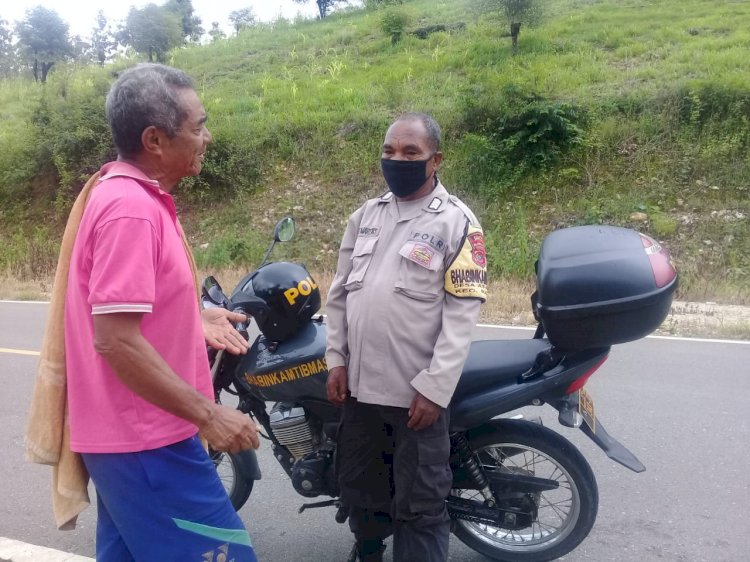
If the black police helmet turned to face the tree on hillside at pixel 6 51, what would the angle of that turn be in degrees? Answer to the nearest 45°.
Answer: approximately 90° to its right

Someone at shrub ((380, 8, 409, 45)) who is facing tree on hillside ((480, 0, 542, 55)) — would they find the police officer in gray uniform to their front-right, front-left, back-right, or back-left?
front-right

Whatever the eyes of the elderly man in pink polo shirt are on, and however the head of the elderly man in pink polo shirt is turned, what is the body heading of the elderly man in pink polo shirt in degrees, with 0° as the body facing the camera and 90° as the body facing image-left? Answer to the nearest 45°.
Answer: approximately 270°

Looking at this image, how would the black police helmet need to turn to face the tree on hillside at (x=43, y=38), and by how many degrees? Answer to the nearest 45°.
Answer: approximately 90° to its right

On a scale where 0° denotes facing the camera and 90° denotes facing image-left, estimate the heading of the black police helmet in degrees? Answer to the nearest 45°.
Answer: approximately 90°

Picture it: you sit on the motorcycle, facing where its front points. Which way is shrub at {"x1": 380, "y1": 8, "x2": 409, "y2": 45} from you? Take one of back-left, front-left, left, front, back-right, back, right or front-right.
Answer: front-right

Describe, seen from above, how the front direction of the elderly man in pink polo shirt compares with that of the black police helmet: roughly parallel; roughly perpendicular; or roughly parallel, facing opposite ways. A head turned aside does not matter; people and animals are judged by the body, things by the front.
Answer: roughly parallel, facing opposite ways

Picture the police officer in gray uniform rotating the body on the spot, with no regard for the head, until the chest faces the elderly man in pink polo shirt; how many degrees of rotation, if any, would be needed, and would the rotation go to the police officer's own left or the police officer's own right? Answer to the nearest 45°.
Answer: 0° — they already face them

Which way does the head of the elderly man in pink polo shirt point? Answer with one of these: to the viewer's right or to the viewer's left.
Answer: to the viewer's right

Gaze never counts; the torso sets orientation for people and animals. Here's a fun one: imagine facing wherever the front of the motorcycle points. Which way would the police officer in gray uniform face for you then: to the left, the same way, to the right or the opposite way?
to the left

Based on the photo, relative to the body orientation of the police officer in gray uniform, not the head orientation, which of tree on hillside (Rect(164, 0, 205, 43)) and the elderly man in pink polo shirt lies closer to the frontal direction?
the elderly man in pink polo shirt

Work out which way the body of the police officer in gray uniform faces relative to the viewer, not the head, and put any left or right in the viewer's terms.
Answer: facing the viewer and to the left of the viewer
